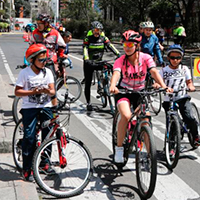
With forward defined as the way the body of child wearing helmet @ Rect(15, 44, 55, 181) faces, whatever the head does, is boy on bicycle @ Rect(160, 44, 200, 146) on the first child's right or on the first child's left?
on the first child's left

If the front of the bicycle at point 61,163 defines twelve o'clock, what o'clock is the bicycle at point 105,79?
the bicycle at point 105,79 is roughly at 8 o'clock from the bicycle at point 61,163.

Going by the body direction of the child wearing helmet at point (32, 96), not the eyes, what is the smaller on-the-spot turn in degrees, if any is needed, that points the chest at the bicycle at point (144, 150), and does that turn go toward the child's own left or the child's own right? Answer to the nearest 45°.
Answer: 0° — they already face it

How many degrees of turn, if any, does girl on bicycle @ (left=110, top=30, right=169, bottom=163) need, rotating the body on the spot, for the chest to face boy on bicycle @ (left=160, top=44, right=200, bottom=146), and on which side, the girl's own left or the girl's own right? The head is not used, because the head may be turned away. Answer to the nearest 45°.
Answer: approximately 135° to the girl's own left

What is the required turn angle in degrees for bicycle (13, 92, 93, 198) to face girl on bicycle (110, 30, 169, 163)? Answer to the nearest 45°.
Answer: approximately 90° to its left

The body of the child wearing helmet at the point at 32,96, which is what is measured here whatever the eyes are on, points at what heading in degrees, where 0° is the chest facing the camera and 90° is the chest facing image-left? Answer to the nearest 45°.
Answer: approximately 315°

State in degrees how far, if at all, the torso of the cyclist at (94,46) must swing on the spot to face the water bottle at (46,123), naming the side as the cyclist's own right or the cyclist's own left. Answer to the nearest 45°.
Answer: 0° — they already face it

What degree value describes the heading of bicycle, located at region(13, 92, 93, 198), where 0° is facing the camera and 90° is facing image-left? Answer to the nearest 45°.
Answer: approximately 315°
